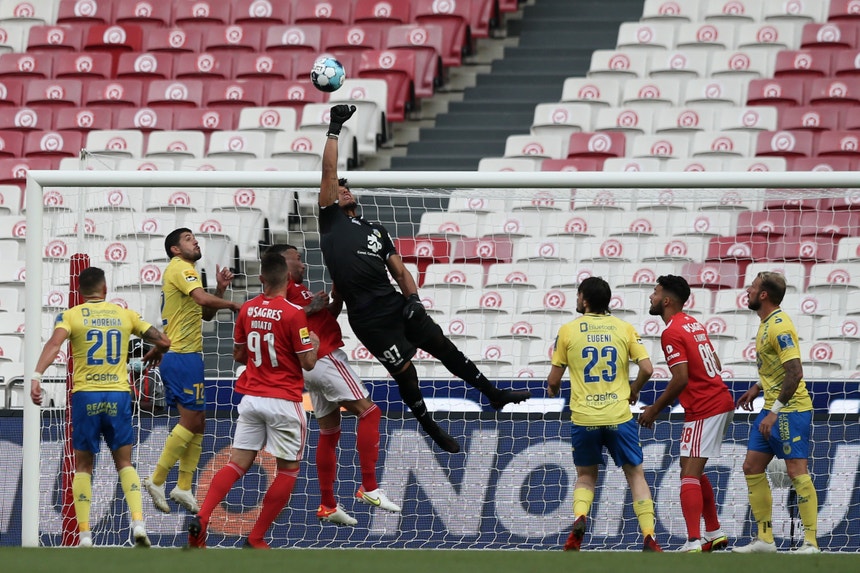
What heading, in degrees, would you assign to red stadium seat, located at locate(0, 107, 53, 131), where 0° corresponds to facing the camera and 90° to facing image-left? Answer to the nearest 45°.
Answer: approximately 0°

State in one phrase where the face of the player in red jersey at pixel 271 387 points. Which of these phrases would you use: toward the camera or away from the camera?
away from the camera

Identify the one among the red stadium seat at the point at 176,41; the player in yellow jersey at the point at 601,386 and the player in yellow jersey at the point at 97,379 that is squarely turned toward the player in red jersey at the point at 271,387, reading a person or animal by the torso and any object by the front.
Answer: the red stadium seat

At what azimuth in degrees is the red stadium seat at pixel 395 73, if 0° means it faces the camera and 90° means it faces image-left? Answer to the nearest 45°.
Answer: approximately 45°

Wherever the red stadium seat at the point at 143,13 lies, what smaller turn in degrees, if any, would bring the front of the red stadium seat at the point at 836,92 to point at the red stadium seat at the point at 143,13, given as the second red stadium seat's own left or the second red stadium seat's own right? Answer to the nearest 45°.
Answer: approximately 90° to the second red stadium seat's own right

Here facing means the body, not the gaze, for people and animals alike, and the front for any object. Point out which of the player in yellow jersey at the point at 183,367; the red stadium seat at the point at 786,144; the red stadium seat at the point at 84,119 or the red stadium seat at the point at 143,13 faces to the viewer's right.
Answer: the player in yellow jersey

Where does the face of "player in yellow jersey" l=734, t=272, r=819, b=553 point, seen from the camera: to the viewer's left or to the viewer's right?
to the viewer's left

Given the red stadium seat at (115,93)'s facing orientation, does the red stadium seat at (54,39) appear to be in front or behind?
behind

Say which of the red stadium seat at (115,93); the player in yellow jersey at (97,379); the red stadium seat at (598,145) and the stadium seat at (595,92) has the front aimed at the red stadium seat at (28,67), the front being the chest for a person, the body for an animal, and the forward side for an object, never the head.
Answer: the player in yellow jersey
